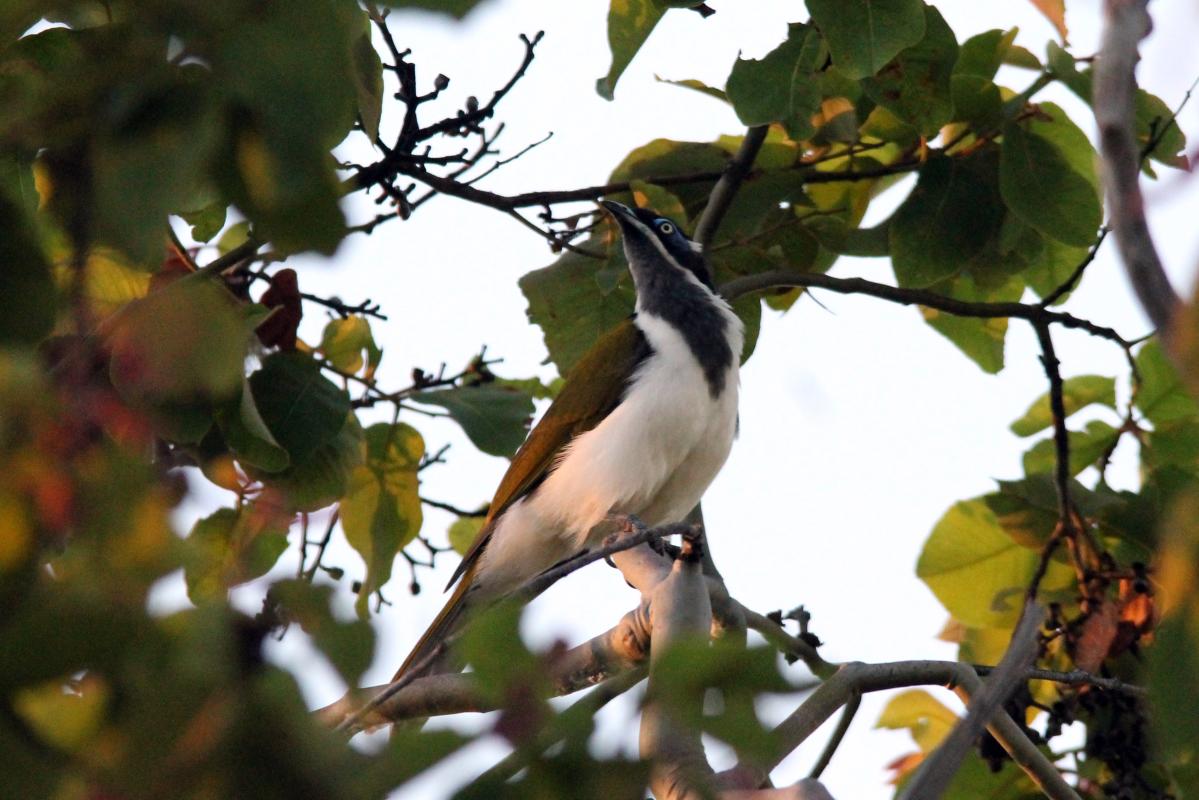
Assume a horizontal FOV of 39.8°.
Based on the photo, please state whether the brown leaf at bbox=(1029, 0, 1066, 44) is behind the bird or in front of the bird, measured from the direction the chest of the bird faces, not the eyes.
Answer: in front

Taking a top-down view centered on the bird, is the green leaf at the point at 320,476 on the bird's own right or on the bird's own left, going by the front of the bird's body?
on the bird's own right

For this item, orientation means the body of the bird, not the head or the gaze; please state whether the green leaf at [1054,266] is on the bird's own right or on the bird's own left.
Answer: on the bird's own left

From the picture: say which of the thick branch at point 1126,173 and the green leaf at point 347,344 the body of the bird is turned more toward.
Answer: the thick branch

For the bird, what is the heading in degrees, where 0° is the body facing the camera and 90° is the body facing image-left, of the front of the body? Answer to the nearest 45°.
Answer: approximately 315°

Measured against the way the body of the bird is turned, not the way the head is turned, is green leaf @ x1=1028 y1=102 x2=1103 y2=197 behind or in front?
in front

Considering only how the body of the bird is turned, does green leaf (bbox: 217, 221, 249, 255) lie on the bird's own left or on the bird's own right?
on the bird's own right

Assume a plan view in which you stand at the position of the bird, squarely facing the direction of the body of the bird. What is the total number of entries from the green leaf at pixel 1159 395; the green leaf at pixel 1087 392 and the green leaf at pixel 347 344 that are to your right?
1
